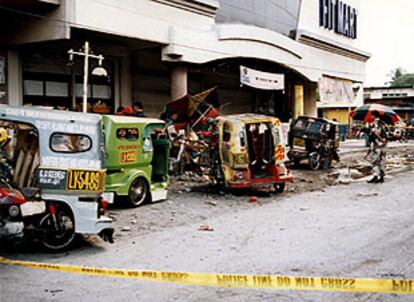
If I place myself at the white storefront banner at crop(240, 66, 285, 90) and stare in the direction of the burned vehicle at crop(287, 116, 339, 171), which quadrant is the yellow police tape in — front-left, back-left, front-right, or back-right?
front-right

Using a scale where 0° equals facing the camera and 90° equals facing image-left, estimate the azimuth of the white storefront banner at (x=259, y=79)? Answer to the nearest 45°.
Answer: approximately 315°

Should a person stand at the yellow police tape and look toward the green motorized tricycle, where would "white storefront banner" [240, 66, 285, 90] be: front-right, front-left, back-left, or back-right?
front-right

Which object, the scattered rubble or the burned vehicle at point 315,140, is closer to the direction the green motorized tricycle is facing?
the burned vehicle

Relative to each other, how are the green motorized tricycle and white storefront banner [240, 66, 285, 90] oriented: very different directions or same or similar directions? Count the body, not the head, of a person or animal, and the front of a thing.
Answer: very different directions

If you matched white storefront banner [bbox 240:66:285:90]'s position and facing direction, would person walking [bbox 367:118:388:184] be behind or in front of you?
in front

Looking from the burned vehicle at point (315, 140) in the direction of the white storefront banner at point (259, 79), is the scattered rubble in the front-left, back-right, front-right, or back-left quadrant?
back-left

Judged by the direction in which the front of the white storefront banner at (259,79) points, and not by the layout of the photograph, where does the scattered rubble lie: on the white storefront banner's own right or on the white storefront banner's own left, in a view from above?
on the white storefront banner's own right

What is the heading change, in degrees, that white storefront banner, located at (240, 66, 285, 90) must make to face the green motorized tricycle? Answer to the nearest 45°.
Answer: approximately 45° to its right
